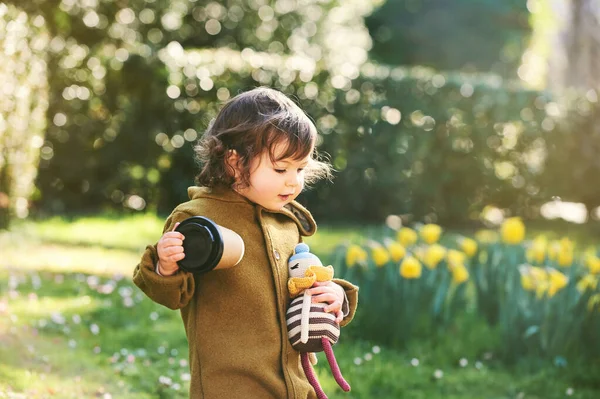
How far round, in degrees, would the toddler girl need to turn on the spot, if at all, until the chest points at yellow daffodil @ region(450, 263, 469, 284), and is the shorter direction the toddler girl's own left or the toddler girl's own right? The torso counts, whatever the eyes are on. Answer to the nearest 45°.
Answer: approximately 90° to the toddler girl's own left

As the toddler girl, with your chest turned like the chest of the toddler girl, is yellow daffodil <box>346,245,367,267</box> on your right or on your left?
on your left

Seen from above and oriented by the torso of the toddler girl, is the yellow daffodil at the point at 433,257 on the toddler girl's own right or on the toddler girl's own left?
on the toddler girl's own left

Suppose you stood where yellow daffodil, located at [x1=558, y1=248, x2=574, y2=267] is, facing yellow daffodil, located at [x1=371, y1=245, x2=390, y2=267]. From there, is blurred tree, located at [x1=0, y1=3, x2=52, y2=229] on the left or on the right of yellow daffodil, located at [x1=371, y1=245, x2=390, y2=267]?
right

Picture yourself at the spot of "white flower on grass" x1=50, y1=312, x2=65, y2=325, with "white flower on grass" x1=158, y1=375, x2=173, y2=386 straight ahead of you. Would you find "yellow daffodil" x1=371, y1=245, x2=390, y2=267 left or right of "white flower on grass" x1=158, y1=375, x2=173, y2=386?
left

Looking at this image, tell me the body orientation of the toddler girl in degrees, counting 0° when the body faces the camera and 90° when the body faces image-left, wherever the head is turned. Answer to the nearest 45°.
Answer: approximately 315°

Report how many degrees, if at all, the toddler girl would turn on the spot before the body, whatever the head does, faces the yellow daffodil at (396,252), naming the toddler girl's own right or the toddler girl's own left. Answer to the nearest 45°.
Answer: approximately 135° to the toddler girl's own left

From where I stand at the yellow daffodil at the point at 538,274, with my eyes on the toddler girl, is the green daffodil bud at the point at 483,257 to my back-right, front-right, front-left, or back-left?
back-right
